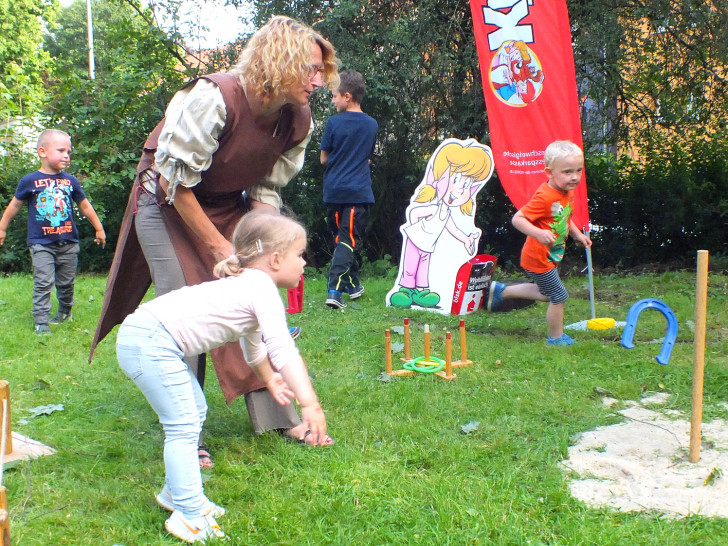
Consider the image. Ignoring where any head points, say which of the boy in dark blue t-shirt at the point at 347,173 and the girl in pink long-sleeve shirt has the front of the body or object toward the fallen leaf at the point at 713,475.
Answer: the girl in pink long-sleeve shirt

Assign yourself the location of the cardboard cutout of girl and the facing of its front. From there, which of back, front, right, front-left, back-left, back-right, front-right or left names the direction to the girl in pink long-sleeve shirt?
front

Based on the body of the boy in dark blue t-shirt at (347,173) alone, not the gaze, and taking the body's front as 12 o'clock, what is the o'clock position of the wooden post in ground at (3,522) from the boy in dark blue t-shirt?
The wooden post in ground is roughly at 8 o'clock from the boy in dark blue t-shirt.

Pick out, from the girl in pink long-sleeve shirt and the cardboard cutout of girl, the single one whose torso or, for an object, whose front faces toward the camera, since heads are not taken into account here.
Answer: the cardboard cutout of girl

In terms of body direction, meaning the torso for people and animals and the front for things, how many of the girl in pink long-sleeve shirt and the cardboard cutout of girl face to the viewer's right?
1

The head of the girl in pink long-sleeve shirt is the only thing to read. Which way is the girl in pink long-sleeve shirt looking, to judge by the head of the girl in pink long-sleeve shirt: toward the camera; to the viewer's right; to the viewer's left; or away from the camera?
to the viewer's right

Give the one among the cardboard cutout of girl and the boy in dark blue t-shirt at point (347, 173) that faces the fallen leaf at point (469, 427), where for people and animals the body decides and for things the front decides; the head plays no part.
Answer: the cardboard cutout of girl

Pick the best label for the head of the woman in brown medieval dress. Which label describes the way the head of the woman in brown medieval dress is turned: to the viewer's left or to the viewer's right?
to the viewer's right

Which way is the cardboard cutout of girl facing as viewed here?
toward the camera

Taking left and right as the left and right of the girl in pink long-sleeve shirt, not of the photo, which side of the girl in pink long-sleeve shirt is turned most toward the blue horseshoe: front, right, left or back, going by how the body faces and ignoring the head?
front

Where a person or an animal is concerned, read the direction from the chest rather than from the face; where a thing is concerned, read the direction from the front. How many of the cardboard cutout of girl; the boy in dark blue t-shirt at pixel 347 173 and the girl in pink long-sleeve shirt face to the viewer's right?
1

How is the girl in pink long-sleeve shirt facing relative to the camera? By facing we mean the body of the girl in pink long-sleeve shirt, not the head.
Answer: to the viewer's right

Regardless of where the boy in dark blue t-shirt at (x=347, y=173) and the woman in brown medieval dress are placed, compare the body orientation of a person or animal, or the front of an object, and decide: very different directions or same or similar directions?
very different directions
